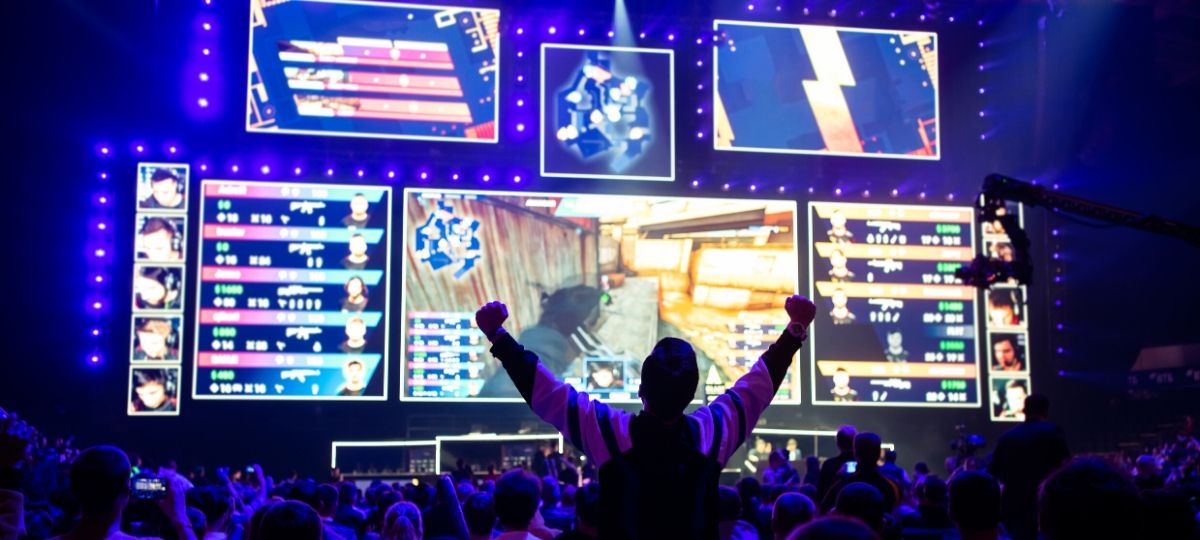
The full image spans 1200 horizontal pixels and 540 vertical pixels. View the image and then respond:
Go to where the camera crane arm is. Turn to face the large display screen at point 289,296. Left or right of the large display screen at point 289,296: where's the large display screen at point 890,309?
right

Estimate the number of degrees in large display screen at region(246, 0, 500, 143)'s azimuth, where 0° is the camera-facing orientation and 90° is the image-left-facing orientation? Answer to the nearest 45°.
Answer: approximately 0°

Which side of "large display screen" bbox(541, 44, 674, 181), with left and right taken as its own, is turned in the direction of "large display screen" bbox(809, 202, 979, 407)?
left

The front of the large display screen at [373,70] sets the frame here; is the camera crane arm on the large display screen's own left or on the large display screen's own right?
on the large display screen's own left

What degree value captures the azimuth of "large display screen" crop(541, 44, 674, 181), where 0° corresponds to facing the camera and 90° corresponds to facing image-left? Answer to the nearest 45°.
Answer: approximately 0°

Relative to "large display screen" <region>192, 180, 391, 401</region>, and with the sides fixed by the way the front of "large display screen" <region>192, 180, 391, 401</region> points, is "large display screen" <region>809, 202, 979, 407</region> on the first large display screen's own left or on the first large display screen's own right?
on the first large display screen's own left

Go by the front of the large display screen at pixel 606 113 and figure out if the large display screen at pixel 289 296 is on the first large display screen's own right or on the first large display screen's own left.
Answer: on the first large display screen's own right

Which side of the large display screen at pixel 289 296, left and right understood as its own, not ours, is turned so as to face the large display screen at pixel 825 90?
left
